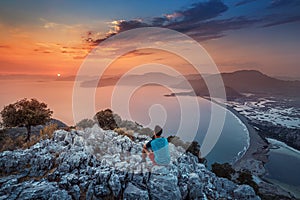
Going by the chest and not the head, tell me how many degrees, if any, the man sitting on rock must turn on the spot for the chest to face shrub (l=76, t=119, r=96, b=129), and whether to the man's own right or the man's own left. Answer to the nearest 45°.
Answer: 0° — they already face it

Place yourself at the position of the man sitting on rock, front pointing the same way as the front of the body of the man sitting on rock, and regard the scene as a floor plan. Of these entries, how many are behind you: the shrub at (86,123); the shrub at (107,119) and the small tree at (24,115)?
0

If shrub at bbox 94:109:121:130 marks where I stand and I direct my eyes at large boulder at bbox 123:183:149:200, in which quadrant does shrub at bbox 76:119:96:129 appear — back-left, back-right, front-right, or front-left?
front-right

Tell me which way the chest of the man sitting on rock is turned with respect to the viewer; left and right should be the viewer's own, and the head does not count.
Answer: facing away from the viewer and to the left of the viewer

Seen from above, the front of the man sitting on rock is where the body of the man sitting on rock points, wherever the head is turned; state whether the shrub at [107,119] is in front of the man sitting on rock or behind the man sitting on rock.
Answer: in front

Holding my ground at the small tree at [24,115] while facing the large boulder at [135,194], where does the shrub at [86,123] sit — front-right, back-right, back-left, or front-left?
front-left

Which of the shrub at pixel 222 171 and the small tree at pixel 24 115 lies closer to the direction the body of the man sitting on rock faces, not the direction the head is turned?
the small tree

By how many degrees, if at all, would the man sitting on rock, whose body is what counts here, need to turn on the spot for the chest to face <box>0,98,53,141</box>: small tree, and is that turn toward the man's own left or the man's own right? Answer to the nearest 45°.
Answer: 0° — they already face it
